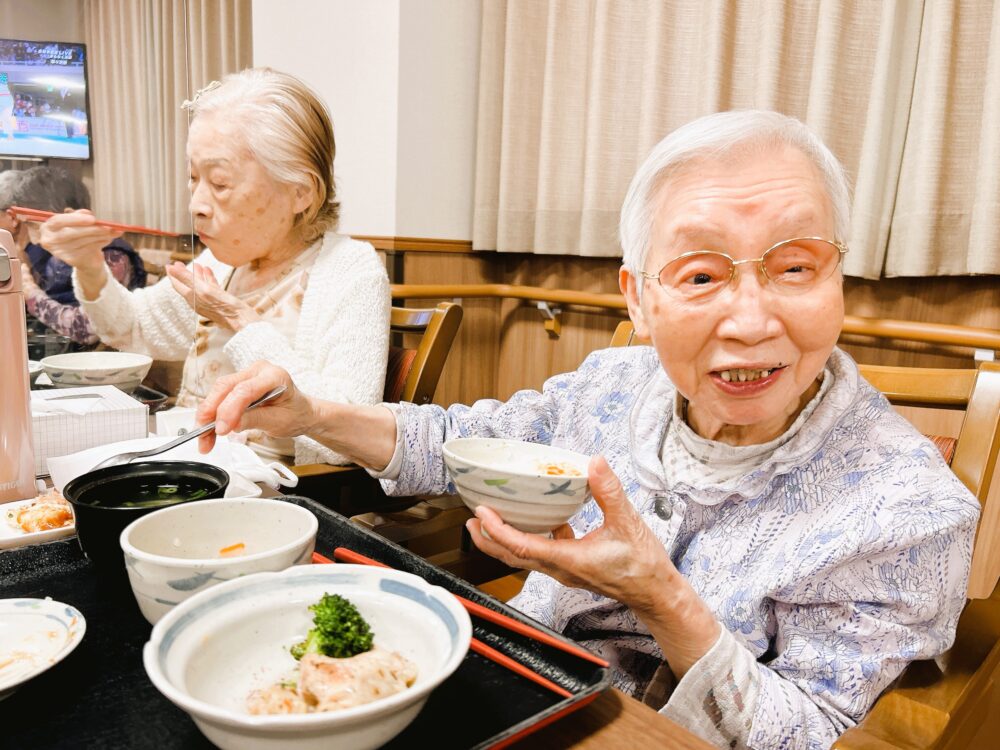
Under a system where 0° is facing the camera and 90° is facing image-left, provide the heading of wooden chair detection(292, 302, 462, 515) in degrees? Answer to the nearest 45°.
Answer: approximately 45°

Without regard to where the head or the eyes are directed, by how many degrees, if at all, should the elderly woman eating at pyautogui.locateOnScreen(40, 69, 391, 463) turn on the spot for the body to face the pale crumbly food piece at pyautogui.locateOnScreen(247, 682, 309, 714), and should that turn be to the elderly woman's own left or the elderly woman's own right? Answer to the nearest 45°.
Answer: approximately 45° to the elderly woman's own left

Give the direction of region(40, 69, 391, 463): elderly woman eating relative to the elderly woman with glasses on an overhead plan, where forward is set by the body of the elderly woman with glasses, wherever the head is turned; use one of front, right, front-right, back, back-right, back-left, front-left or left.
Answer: right

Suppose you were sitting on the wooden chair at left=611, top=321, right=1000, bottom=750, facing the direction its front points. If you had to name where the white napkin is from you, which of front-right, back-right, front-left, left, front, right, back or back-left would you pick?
front-right

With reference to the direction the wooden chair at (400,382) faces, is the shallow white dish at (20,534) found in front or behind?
in front

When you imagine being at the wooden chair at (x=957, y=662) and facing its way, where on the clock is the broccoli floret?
The broccoli floret is roughly at 12 o'clock from the wooden chair.

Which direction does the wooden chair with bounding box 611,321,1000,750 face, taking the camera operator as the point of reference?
facing the viewer and to the left of the viewer

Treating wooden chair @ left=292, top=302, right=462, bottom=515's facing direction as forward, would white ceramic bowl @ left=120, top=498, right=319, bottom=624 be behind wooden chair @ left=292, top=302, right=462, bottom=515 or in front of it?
in front
